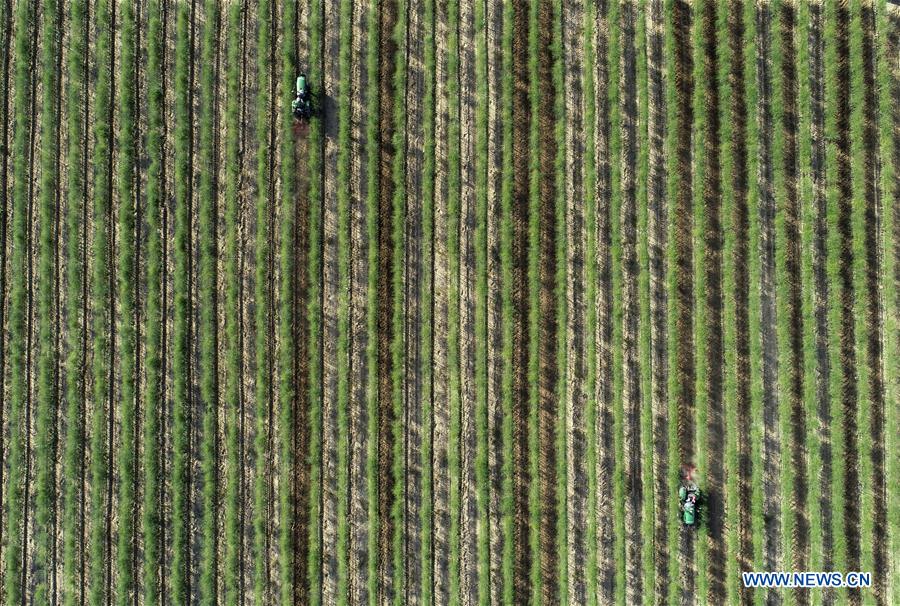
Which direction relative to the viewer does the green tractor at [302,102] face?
away from the camera

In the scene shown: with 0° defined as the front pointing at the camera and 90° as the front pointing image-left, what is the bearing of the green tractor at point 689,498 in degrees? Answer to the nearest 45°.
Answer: approximately 0°

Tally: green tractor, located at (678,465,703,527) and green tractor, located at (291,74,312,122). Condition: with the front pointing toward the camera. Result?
1
